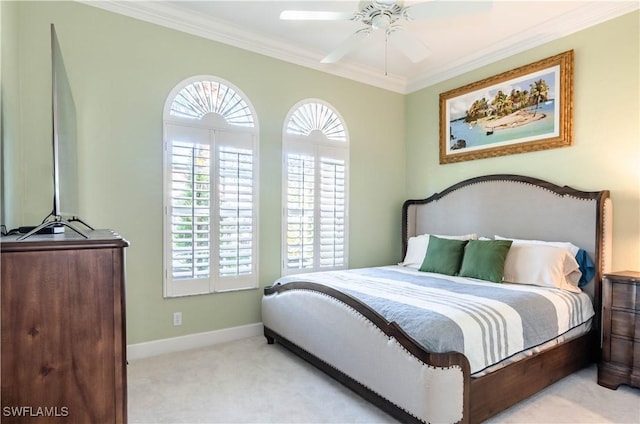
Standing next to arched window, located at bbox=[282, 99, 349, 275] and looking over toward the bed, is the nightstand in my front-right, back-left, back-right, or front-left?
front-left

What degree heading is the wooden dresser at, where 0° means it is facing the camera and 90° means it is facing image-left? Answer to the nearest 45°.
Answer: approximately 270°

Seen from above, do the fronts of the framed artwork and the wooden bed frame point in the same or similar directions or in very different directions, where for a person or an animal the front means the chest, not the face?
same or similar directions

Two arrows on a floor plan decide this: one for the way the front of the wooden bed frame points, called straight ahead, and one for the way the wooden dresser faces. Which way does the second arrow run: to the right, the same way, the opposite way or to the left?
the opposite way

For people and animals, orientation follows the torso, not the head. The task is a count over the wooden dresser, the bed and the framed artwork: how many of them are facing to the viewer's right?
1

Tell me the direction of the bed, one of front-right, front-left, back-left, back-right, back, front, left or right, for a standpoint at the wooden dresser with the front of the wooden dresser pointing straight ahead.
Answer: front

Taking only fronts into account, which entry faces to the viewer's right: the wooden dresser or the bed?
the wooden dresser

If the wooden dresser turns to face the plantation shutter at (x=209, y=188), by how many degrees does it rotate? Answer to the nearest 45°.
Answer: approximately 45° to its left

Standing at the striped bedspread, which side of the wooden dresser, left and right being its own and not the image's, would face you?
front

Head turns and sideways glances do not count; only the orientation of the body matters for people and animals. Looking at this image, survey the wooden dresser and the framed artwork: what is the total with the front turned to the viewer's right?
1

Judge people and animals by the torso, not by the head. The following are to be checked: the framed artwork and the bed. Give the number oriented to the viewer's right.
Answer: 0

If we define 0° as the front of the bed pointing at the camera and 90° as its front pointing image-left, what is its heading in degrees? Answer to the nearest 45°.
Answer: approximately 45°
